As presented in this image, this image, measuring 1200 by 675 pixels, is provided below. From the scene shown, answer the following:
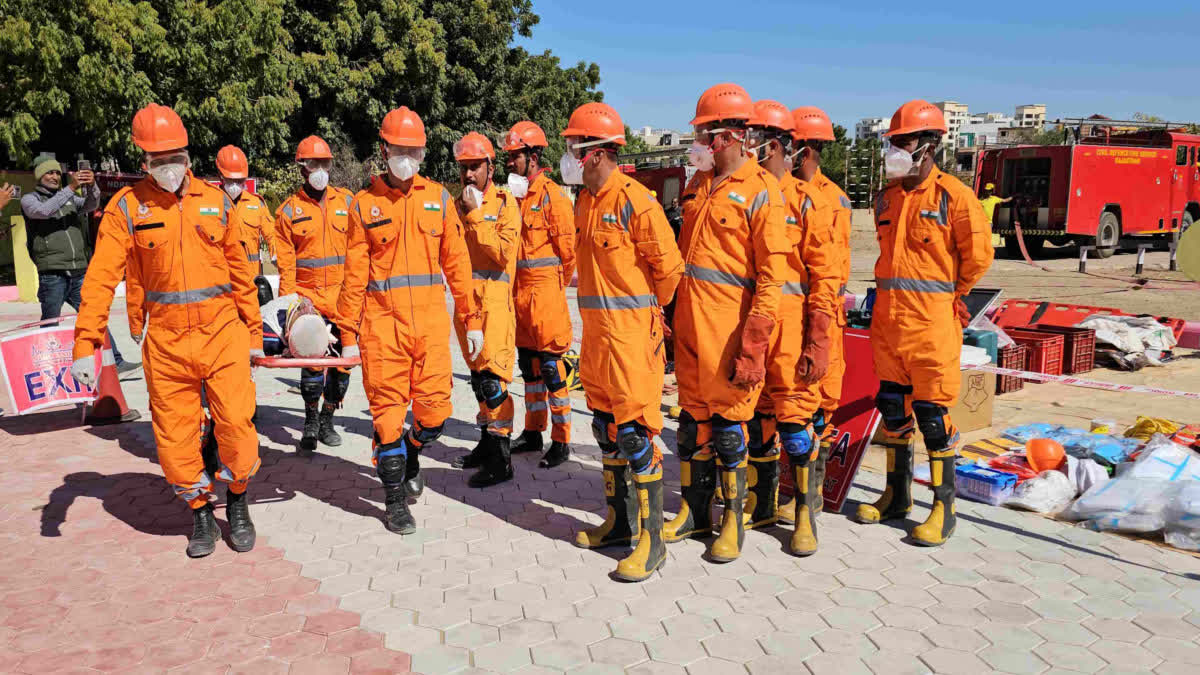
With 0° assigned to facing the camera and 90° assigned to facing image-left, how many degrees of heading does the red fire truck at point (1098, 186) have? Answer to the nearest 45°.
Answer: approximately 225°

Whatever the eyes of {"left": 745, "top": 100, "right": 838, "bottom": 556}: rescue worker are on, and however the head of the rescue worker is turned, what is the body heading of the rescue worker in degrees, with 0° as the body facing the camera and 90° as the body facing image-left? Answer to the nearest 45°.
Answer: approximately 45°

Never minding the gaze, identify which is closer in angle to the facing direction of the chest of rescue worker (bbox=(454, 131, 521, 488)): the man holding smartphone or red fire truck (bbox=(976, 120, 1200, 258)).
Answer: the man holding smartphone

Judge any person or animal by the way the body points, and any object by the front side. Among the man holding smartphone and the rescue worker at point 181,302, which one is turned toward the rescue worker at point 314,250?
the man holding smartphone

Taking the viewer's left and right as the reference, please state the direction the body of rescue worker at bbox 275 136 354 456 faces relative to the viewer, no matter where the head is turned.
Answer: facing the viewer

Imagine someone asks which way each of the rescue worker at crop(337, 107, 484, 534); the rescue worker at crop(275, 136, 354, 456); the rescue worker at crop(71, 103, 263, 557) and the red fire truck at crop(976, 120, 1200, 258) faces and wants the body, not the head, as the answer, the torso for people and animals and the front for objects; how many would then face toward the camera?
3

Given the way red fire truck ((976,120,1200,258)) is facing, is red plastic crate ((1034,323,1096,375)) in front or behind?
behind

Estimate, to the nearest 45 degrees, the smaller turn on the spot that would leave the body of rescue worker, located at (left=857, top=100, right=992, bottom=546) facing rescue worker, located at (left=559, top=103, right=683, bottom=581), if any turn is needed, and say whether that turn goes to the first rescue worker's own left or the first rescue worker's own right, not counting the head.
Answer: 0° — they already face them

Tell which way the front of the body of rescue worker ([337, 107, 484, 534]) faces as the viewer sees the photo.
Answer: toward the camera

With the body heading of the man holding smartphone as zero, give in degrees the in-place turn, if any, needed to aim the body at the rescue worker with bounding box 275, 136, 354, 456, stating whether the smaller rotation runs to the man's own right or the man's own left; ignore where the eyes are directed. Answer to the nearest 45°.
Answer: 0° — they already face them

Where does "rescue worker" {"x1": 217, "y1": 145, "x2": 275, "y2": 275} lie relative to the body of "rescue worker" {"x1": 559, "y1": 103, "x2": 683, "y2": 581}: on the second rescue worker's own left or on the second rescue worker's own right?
on the second rescue worker's own right

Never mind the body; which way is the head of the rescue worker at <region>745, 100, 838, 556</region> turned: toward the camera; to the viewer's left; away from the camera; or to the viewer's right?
to the viewer's left

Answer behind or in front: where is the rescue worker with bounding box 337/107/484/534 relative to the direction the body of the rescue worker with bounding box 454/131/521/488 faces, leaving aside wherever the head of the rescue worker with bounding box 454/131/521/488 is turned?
in front

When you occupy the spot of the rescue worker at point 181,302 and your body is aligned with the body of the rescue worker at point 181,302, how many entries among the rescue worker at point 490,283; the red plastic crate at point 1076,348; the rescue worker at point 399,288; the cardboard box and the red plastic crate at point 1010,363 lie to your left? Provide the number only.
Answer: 5

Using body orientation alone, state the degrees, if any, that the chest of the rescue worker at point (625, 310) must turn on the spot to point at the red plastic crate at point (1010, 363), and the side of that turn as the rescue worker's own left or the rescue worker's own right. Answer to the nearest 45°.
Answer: approximately 180°
